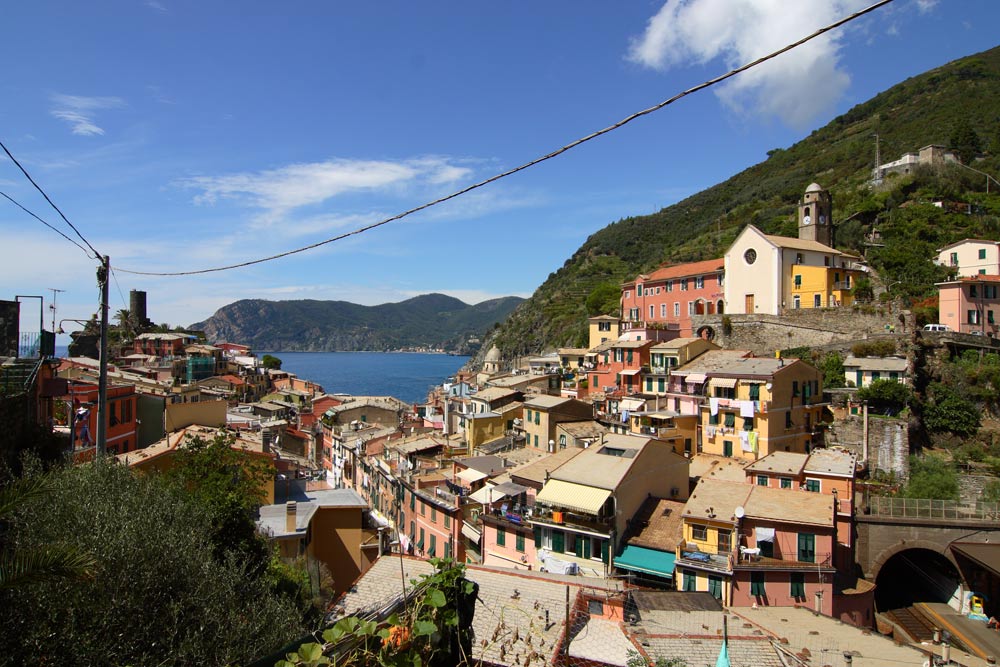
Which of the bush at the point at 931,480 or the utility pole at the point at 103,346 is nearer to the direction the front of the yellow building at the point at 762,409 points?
the utility pole

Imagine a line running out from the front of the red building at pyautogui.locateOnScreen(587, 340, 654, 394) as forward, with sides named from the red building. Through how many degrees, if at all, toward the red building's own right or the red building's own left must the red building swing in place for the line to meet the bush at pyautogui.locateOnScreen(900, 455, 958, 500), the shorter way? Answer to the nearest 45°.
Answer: approximately 45° to the red building's own left

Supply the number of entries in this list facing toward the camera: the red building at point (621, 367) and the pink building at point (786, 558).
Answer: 2

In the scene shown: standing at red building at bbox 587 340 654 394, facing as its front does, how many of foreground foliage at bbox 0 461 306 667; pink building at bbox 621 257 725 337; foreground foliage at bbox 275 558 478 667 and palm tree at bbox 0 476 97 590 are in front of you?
3

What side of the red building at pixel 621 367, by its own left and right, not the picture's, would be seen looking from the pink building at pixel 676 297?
back

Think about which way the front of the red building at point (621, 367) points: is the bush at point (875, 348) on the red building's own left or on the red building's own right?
on the red building's own left

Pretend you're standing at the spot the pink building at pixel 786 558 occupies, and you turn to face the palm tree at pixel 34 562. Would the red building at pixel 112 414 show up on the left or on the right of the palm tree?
right

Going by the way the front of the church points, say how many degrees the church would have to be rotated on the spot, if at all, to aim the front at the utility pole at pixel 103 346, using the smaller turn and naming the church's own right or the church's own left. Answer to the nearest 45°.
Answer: approximately 45° to the church's own left

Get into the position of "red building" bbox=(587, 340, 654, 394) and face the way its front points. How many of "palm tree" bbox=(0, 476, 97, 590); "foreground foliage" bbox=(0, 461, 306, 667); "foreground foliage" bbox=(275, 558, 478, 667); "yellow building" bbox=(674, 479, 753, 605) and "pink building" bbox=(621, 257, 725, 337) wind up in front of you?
4

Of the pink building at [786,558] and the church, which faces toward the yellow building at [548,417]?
the church
